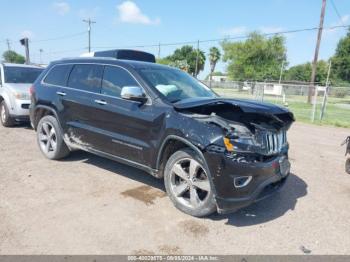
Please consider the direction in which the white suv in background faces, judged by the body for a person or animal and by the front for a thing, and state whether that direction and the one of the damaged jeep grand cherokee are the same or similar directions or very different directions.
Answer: same or similar directions

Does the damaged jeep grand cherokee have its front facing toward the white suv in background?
no

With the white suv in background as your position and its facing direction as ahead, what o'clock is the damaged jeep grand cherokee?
The damaged jeep grand cherokee is roughly at 1 o'clock from the white suv in background.

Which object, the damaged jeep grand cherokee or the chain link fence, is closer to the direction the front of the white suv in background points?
the damaged jeep grand cherokee

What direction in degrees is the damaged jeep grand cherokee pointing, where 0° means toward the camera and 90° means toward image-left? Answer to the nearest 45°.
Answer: approximately 315°

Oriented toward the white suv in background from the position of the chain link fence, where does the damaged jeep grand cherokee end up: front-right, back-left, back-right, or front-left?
front-left

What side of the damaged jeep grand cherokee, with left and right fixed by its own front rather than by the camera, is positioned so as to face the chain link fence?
left

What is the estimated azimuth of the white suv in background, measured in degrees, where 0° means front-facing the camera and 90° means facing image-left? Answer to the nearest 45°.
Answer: approximately 315°

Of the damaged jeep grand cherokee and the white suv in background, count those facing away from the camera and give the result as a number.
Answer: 0

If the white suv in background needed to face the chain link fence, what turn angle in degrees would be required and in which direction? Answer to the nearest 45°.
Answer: approximately 45° to its left

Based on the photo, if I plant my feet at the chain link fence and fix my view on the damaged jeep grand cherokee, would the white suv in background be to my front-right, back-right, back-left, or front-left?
front-right
